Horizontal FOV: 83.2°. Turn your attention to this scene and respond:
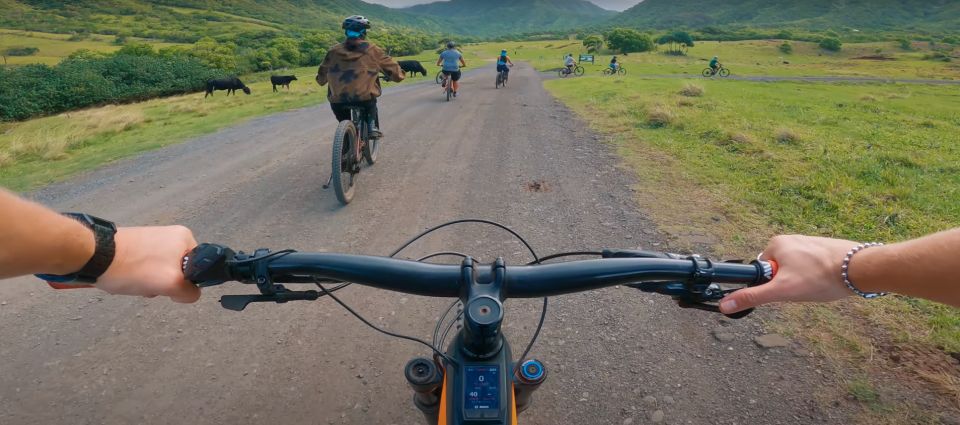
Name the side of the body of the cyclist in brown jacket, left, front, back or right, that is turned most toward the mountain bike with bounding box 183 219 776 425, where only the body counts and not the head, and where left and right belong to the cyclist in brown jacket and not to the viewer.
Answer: back

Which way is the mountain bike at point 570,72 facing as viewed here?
to the viewer's right

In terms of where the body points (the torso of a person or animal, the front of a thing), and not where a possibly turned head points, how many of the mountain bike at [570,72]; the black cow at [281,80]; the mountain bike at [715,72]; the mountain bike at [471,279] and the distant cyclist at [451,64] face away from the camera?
2

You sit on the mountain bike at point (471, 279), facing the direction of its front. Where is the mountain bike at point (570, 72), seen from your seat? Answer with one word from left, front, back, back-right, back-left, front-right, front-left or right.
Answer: front

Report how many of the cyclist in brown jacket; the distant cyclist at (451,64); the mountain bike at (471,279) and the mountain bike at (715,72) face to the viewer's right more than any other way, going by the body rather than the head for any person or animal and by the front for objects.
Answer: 1

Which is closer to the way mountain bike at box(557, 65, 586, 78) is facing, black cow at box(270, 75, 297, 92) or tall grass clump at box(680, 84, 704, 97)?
the tall grass clump

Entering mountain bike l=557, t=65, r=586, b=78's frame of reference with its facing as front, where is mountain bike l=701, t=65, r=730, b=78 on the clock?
mountain bike l=701, t=65, r=730, b=78 is roughly at 11 o'clock from mountain bike l=557, t=65, r=586, b=78.

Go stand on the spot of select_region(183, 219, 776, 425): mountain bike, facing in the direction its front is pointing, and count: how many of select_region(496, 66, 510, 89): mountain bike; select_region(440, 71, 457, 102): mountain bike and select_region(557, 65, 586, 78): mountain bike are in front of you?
3

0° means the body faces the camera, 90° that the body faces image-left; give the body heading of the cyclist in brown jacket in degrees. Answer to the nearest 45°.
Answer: approximately 180°

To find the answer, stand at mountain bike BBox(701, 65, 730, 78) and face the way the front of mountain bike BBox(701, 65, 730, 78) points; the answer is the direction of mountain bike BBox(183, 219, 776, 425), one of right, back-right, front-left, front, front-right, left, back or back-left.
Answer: right

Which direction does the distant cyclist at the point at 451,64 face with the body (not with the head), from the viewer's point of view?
away from the camera

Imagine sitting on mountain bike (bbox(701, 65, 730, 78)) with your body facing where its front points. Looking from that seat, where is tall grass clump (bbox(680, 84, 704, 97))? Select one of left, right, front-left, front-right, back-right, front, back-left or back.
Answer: right

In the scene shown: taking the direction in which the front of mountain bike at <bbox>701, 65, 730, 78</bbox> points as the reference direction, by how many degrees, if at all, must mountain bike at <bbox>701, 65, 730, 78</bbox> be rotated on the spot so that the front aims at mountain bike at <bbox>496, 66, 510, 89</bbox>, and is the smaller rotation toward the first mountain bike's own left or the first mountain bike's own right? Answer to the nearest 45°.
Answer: approximately 90° to the first mountain bike's own right

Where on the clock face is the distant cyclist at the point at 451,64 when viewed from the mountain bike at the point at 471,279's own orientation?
The distant cyclist is roughly at 12 o'clock from the mountain bike.

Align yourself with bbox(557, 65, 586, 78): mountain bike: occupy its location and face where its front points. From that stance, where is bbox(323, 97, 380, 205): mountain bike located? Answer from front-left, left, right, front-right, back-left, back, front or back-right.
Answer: right
